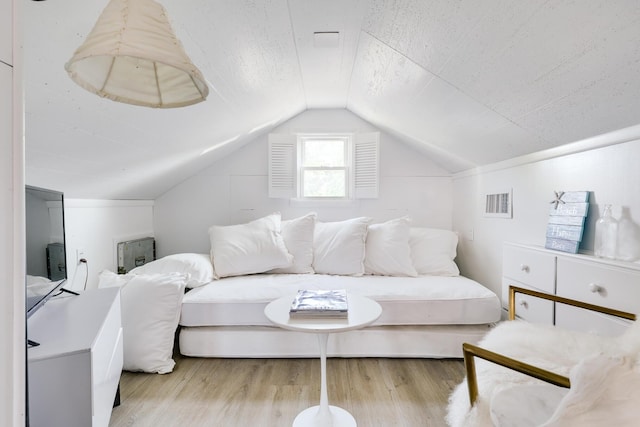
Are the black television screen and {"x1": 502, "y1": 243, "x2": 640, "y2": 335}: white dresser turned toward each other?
yes

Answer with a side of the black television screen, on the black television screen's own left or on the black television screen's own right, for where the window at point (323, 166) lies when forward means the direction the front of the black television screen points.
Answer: on the black television screen's own left

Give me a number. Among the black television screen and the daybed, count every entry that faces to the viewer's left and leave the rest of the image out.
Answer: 0

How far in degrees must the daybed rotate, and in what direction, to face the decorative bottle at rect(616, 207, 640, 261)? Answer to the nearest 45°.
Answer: approximately 45° to its left

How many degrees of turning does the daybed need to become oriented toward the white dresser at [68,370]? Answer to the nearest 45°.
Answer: approximately 45° to its right

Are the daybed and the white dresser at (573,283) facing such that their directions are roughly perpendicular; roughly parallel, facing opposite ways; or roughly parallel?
roughly perpendicular

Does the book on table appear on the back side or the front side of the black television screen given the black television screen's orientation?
on the front side

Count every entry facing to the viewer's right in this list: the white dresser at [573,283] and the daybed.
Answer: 0

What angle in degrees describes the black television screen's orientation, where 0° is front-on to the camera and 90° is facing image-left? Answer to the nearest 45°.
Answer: approximately 315°

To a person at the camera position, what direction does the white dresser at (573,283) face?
facing the viewer and to the left of the viewer

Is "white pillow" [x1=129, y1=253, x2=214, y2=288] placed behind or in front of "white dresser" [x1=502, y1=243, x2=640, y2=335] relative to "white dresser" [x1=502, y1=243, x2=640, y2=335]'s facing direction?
in front

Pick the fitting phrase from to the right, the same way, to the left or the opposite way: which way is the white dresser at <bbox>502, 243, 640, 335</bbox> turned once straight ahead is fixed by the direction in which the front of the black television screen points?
the opposite way

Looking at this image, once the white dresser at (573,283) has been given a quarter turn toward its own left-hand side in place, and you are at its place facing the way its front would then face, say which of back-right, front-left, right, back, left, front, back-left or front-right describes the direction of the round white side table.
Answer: right

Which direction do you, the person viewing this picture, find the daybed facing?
facing the viewer

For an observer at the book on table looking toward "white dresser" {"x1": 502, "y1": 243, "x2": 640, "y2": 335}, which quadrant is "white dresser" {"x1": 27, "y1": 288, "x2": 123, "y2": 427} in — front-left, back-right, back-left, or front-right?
back-right

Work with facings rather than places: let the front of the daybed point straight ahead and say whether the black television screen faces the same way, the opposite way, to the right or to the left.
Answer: to the left
